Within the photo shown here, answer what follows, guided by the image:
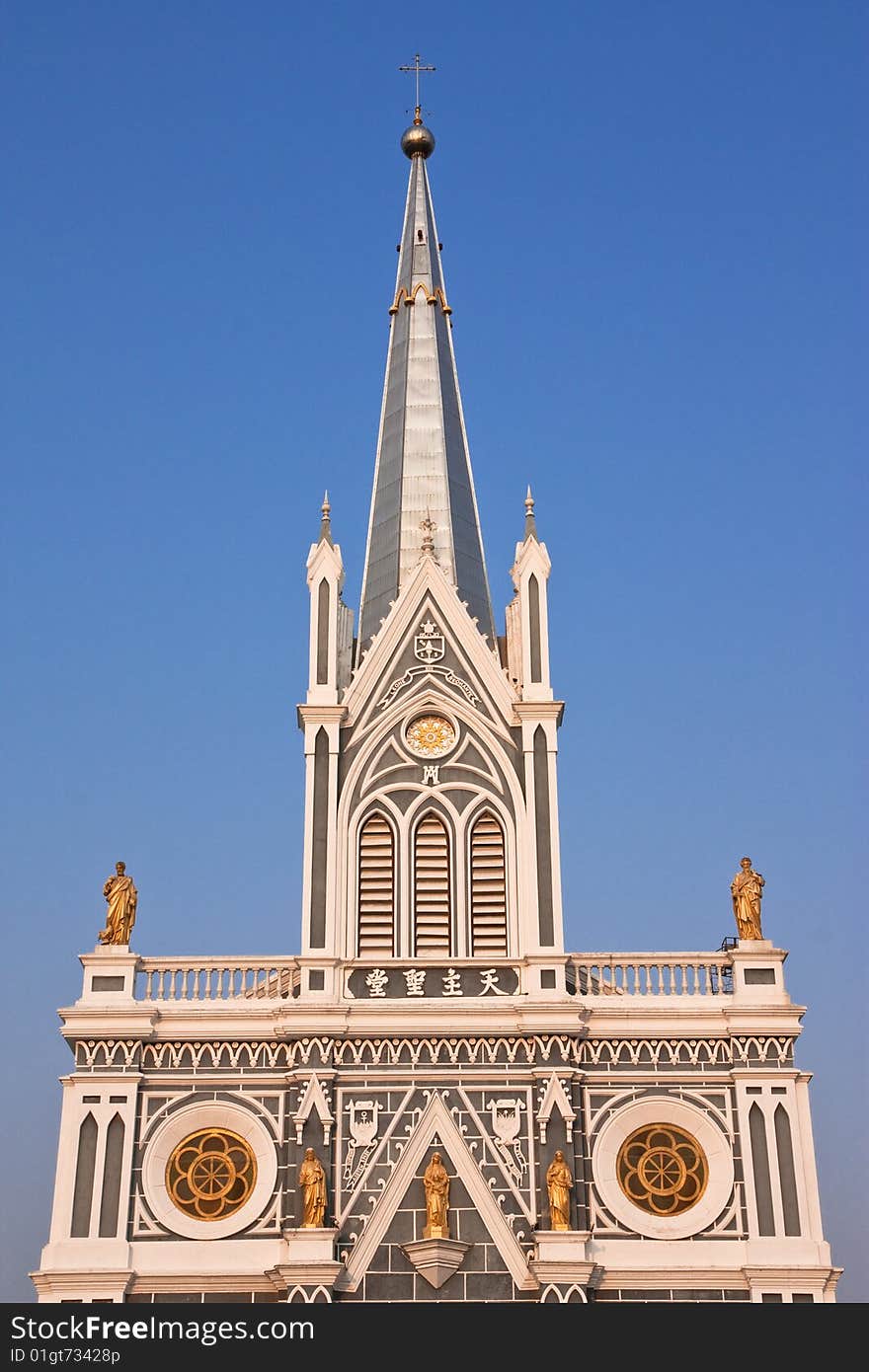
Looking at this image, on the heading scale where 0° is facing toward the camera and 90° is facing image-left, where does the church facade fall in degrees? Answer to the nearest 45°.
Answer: approximately 0°
